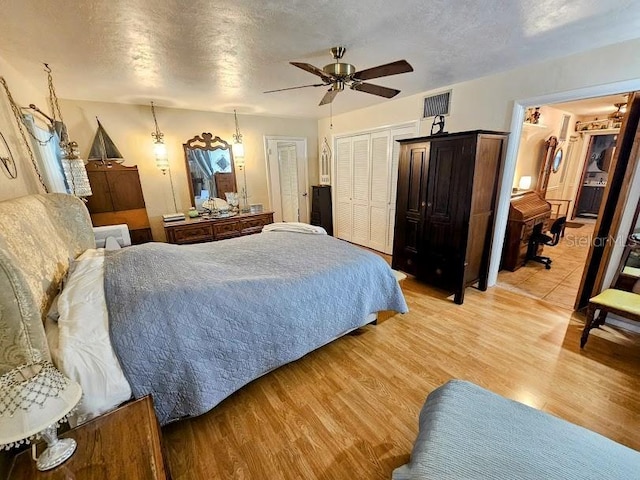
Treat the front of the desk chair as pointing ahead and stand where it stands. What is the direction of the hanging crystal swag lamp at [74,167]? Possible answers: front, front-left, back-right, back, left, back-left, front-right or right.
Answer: front-left

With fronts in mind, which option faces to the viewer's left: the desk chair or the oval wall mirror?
the desk chair

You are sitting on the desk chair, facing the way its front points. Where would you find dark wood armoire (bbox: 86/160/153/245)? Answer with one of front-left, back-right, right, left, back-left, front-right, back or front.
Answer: front-left

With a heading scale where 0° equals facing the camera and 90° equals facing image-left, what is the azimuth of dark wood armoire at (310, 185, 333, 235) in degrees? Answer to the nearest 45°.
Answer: approximately 45°

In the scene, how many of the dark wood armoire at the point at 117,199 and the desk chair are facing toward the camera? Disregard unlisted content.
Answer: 1

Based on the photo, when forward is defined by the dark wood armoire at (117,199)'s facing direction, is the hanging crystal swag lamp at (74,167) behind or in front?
in front

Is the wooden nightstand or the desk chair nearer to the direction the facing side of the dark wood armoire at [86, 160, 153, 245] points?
the wooden nightstand

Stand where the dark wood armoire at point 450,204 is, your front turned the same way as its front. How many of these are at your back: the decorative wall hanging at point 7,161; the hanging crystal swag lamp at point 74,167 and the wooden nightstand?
0

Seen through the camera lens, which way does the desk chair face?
facing to the left of the viewer

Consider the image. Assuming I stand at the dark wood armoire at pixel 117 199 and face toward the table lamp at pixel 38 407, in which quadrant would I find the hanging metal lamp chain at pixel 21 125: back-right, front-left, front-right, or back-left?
front-right

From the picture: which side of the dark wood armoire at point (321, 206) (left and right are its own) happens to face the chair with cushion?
left

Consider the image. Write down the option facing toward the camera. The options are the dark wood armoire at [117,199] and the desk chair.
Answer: the dark wood armoire

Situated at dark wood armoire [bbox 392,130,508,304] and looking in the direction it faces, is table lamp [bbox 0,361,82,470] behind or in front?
in front

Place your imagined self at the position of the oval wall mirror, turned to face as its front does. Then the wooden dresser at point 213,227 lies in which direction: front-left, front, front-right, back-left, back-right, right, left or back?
right

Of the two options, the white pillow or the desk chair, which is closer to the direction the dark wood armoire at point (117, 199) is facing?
the white pillow

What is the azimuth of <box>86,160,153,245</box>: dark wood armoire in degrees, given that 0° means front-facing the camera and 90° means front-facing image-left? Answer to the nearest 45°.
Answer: approximately 0°
